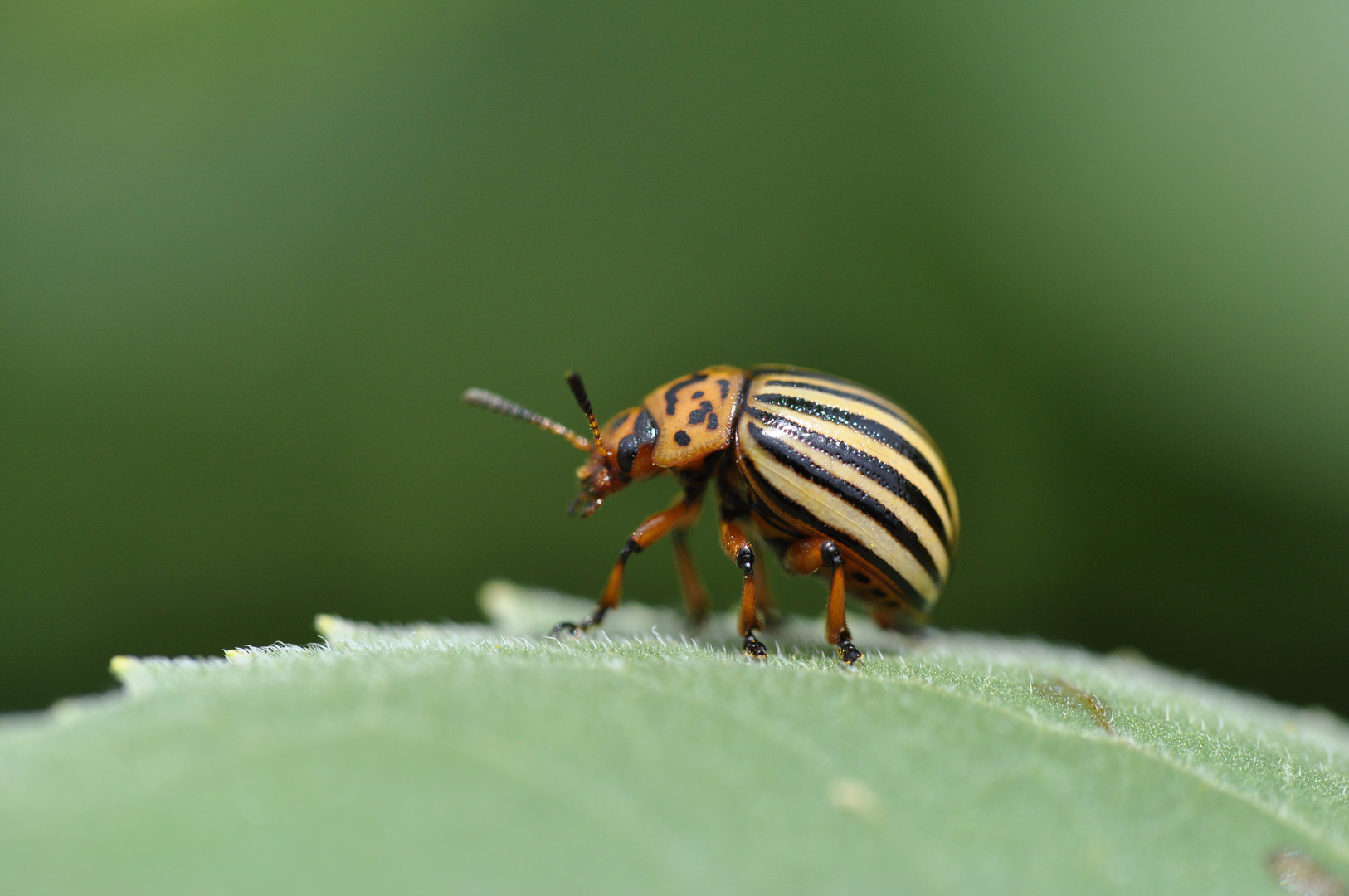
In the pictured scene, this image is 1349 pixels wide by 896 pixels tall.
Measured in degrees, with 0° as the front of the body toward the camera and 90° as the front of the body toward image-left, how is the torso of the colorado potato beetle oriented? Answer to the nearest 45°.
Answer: approximately 90°
